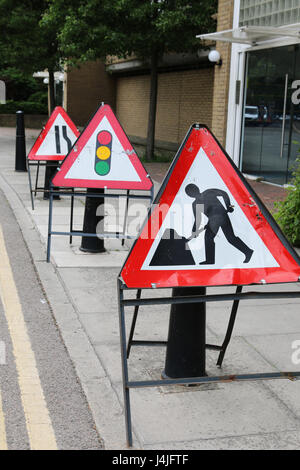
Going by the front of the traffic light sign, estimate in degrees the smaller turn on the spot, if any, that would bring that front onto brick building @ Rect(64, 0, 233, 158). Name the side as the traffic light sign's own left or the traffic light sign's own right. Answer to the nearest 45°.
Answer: approximately 180°

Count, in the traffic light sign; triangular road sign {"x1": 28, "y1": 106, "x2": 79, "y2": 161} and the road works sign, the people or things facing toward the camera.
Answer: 3

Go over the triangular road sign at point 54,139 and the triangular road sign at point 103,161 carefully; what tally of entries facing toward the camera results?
2

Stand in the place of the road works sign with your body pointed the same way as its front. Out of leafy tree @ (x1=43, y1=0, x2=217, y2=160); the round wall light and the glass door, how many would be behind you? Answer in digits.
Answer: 3

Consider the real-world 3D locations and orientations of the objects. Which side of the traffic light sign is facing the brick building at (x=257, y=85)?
back

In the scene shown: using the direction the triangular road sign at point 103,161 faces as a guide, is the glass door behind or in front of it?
behind

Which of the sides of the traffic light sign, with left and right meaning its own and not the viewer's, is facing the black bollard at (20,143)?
back

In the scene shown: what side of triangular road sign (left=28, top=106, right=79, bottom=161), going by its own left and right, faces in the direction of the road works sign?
front

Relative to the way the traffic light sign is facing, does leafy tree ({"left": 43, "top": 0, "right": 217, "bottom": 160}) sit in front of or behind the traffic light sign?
behind

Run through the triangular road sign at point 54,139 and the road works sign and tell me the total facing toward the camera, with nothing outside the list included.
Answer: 2

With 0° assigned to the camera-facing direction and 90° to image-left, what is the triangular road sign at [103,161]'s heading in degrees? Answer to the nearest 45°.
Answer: approximately 0°

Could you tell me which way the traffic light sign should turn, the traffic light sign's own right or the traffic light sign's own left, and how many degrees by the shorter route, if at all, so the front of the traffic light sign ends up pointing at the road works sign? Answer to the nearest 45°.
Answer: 0° — it already faces it
